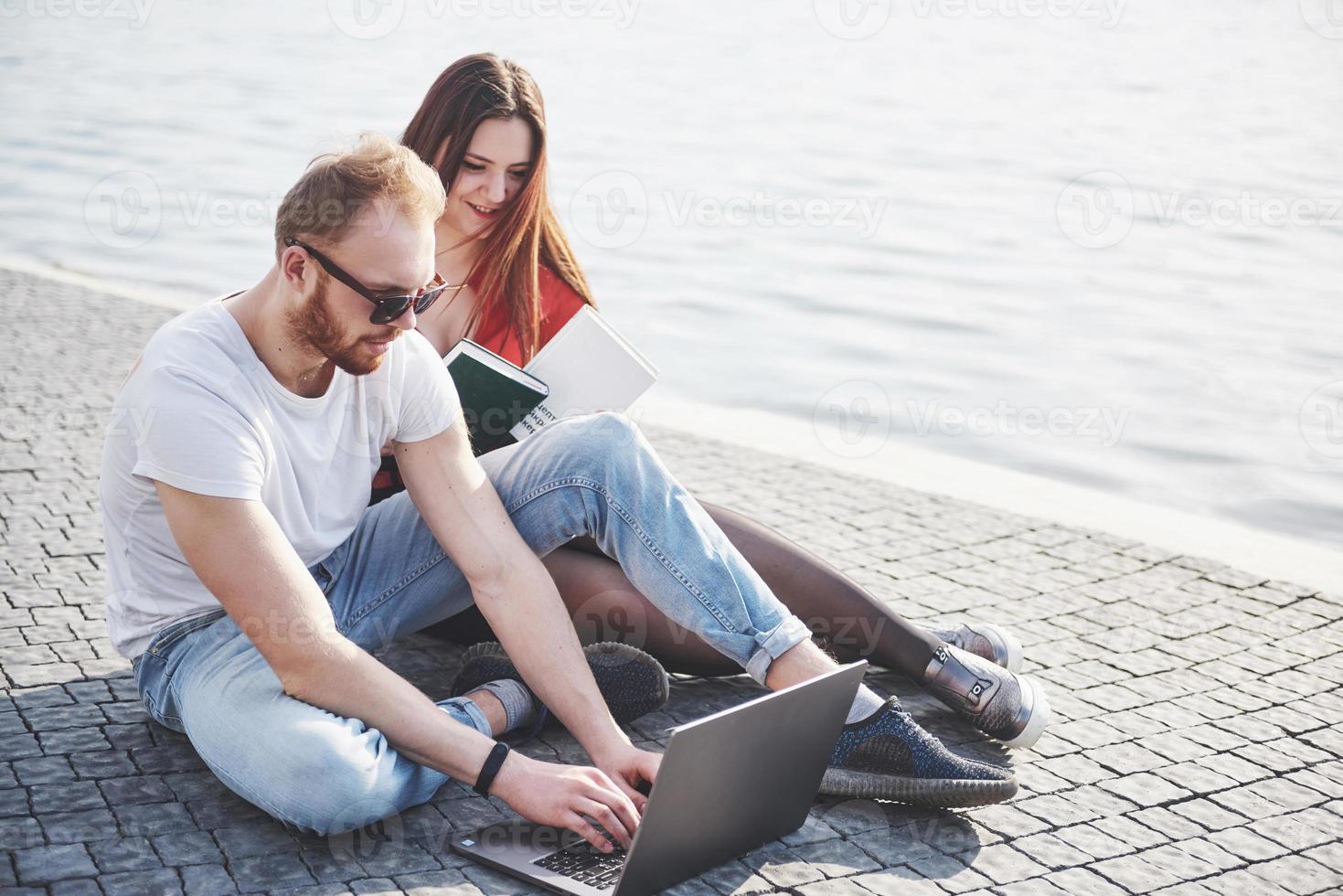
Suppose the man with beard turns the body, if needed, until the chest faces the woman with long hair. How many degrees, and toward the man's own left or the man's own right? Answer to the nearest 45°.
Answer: approximately 135° to the man's own left

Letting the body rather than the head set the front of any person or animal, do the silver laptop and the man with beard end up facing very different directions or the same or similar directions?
very different directions

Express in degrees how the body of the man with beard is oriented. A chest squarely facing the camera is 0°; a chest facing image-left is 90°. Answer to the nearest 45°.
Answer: approximately 315°

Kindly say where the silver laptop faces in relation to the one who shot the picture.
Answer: facing away from the viewer and to the left of the viewer

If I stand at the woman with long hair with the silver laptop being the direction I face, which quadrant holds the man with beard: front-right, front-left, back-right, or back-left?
front-right

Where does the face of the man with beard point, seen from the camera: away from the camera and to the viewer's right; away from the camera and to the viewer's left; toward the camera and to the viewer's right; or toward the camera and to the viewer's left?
toward the camera and to the viewer's right
